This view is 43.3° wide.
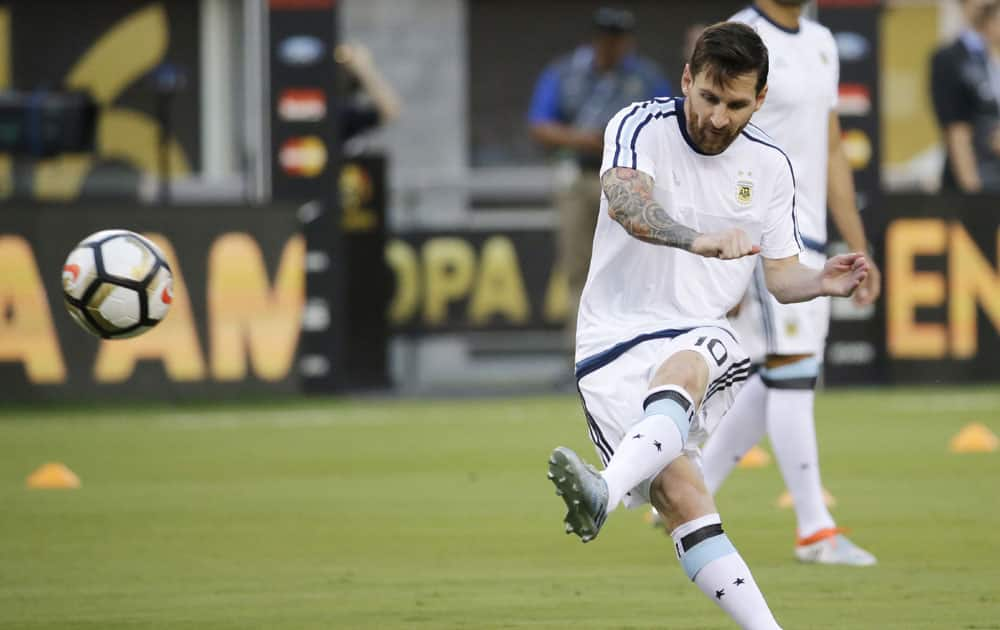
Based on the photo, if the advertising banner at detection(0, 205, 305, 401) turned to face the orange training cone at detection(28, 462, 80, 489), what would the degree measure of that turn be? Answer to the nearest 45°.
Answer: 0° — it already faces it

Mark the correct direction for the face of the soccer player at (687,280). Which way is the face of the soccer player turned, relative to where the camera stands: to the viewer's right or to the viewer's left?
to the viewer's left

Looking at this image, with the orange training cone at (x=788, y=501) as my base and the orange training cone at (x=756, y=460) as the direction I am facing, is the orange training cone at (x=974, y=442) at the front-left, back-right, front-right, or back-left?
front-right

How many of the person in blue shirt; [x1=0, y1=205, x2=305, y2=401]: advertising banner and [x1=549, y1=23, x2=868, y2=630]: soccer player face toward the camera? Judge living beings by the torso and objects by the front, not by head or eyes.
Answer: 3

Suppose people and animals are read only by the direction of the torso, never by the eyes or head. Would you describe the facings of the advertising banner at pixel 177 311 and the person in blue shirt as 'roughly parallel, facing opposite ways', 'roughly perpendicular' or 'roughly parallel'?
roughly parallel

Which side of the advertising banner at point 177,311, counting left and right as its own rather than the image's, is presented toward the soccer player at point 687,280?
front

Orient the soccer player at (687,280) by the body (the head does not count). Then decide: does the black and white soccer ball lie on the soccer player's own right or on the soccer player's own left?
on the soccer player's own right

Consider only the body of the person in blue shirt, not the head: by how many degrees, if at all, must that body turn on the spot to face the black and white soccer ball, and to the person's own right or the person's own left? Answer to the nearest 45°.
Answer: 0° — they already face it

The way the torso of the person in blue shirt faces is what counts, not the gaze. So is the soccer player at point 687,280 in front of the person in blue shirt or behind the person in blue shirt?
in front

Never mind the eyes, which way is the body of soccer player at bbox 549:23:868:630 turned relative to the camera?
toward the camera
